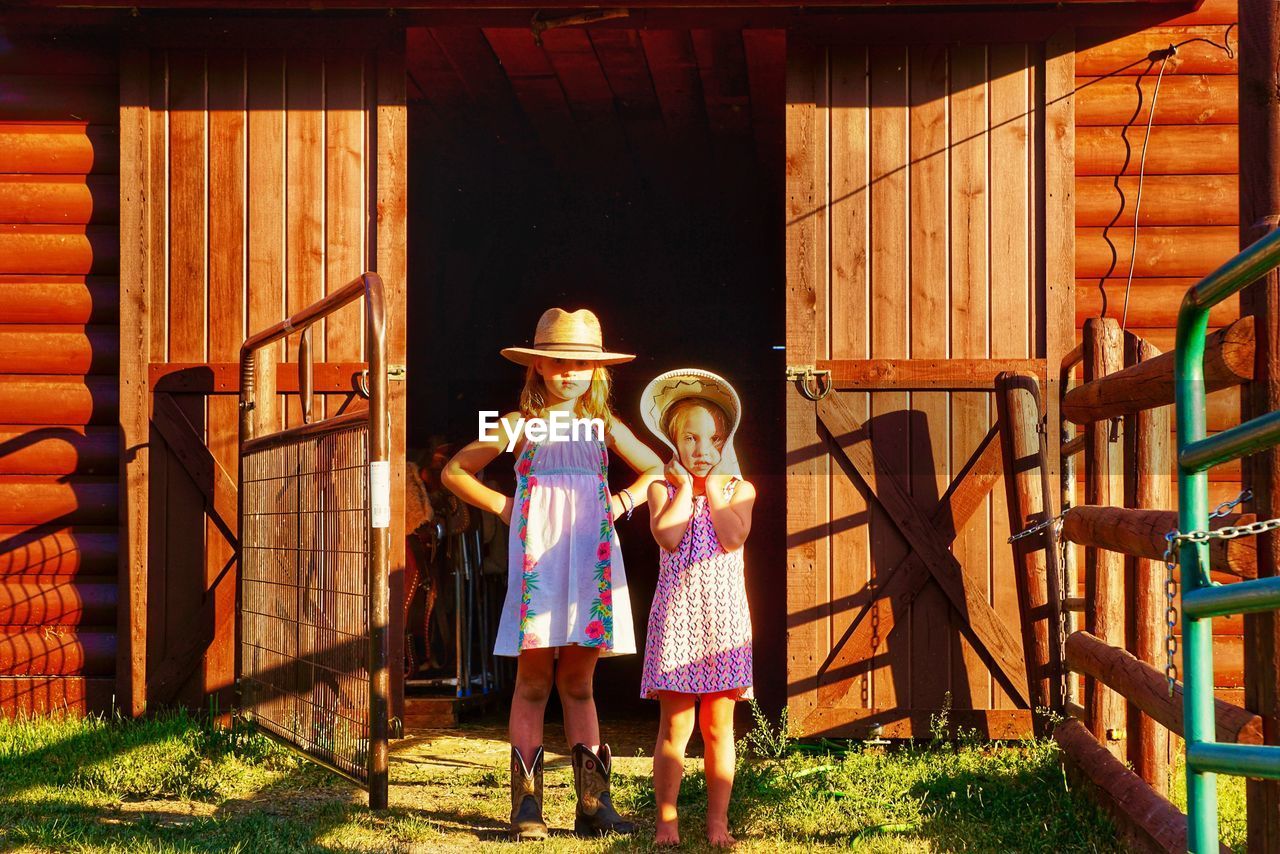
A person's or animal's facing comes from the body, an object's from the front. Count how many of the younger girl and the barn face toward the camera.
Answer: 2

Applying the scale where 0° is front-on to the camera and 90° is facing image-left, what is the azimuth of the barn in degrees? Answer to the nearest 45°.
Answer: approximately 0°

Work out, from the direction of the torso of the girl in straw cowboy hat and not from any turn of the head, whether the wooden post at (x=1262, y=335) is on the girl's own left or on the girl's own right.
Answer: on the girl's own left

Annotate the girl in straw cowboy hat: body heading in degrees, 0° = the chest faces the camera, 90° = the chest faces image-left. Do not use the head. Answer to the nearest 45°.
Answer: approximately 0°

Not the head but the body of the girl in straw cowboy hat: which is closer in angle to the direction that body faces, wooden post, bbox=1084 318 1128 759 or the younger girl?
the younger girl

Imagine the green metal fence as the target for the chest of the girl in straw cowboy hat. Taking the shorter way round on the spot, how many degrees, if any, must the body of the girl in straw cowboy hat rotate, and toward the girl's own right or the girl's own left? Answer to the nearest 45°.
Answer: approximately 45° to the girl's own left

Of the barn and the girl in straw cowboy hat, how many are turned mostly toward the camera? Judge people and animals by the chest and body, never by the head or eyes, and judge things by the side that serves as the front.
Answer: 2

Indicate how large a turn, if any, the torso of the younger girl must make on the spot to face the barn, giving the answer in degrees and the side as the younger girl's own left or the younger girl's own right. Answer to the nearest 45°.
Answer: approximately 180°
